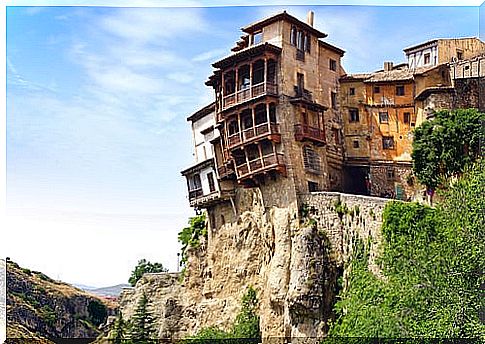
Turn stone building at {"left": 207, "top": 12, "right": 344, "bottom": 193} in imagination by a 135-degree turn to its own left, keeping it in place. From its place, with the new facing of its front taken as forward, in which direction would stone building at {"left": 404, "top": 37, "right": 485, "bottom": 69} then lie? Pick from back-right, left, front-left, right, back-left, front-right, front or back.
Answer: front

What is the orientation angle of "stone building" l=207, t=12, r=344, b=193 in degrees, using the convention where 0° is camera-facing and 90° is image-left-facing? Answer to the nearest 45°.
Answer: approximately 45°

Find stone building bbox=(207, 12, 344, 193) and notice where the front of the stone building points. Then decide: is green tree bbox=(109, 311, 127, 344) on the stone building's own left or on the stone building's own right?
on the stone building's own right

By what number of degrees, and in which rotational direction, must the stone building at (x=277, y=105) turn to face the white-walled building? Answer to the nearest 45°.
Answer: approximately 90° to its right
